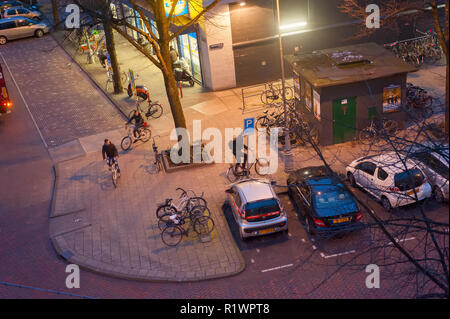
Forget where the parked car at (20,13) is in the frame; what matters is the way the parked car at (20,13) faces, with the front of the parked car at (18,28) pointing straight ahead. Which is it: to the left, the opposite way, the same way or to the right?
the same way

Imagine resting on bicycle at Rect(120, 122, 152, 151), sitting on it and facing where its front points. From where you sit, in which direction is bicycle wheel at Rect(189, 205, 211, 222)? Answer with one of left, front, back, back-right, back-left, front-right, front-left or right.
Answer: front-left

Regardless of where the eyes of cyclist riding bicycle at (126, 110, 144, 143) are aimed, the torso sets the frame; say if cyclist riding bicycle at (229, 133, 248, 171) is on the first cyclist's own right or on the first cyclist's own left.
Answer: on the first cyclist's own left

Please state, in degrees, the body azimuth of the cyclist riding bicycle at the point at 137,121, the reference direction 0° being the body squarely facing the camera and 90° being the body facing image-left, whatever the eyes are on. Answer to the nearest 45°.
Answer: approximately 45°

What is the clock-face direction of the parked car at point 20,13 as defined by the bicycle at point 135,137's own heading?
The parked car is roughly at 4 o'clock from the bicycle.

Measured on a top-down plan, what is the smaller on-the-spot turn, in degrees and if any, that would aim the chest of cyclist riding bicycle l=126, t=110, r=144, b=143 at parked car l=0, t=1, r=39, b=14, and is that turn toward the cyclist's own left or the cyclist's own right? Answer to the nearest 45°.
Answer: approximately 135° to the cyclist's own right

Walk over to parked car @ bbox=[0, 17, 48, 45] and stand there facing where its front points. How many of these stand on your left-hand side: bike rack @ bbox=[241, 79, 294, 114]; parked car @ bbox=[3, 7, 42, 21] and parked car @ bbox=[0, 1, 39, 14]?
2

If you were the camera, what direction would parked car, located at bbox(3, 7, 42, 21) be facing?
facing to the right of the viewer

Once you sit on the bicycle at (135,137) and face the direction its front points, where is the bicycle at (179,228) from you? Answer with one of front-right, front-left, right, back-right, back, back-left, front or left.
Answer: front-left

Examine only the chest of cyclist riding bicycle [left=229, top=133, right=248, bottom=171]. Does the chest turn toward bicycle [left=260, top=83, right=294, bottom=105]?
no
